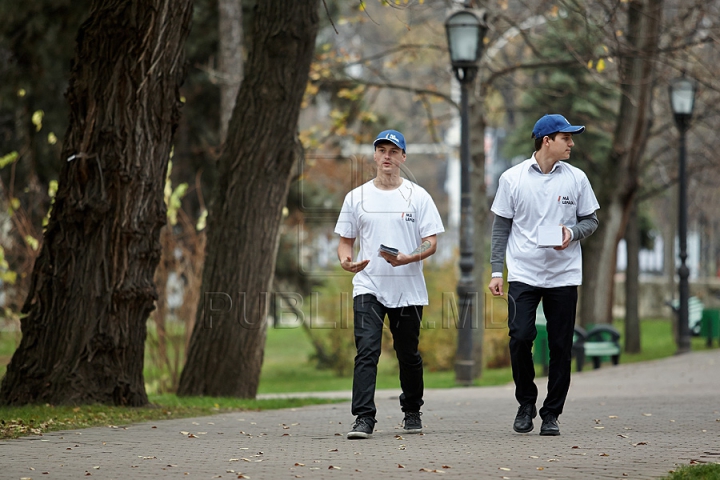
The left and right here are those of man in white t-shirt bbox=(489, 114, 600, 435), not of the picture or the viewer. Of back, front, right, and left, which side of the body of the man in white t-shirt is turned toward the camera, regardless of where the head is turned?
front

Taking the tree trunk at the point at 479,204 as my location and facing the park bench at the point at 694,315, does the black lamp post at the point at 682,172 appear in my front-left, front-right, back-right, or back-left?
front-right

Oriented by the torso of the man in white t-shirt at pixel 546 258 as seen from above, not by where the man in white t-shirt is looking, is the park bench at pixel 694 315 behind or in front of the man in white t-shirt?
behind

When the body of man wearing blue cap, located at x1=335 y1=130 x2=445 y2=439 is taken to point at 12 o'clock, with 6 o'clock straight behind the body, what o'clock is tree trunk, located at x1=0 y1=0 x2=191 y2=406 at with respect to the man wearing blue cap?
The tree trunk is roughly at 4 o'clock from the man wearing blue cap.

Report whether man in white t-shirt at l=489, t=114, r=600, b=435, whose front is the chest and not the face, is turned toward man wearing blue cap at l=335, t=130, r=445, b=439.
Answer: no

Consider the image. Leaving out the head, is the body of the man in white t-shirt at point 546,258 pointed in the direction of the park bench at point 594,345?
no

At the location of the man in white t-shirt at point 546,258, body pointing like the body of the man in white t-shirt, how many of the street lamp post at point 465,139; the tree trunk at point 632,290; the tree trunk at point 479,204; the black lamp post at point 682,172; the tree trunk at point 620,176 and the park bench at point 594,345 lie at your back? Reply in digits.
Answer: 6

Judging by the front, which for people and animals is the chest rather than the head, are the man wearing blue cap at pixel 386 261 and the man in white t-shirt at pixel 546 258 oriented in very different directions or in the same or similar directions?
same or similar directions

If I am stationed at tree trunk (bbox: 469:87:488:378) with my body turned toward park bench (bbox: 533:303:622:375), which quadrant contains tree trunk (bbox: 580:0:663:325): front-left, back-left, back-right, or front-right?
front-left

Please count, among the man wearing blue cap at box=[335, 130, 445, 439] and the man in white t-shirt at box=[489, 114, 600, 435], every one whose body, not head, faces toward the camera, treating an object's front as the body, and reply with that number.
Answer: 2

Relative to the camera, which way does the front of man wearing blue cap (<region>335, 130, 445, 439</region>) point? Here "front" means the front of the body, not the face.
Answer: toward the camera

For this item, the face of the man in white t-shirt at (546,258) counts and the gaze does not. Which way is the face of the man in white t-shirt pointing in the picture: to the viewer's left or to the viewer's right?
to the viewer's right

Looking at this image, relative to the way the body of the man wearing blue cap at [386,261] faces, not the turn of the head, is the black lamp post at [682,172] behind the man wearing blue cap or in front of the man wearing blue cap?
behind

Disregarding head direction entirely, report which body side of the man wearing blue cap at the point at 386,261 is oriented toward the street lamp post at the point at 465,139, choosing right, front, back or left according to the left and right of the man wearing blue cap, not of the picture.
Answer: back
